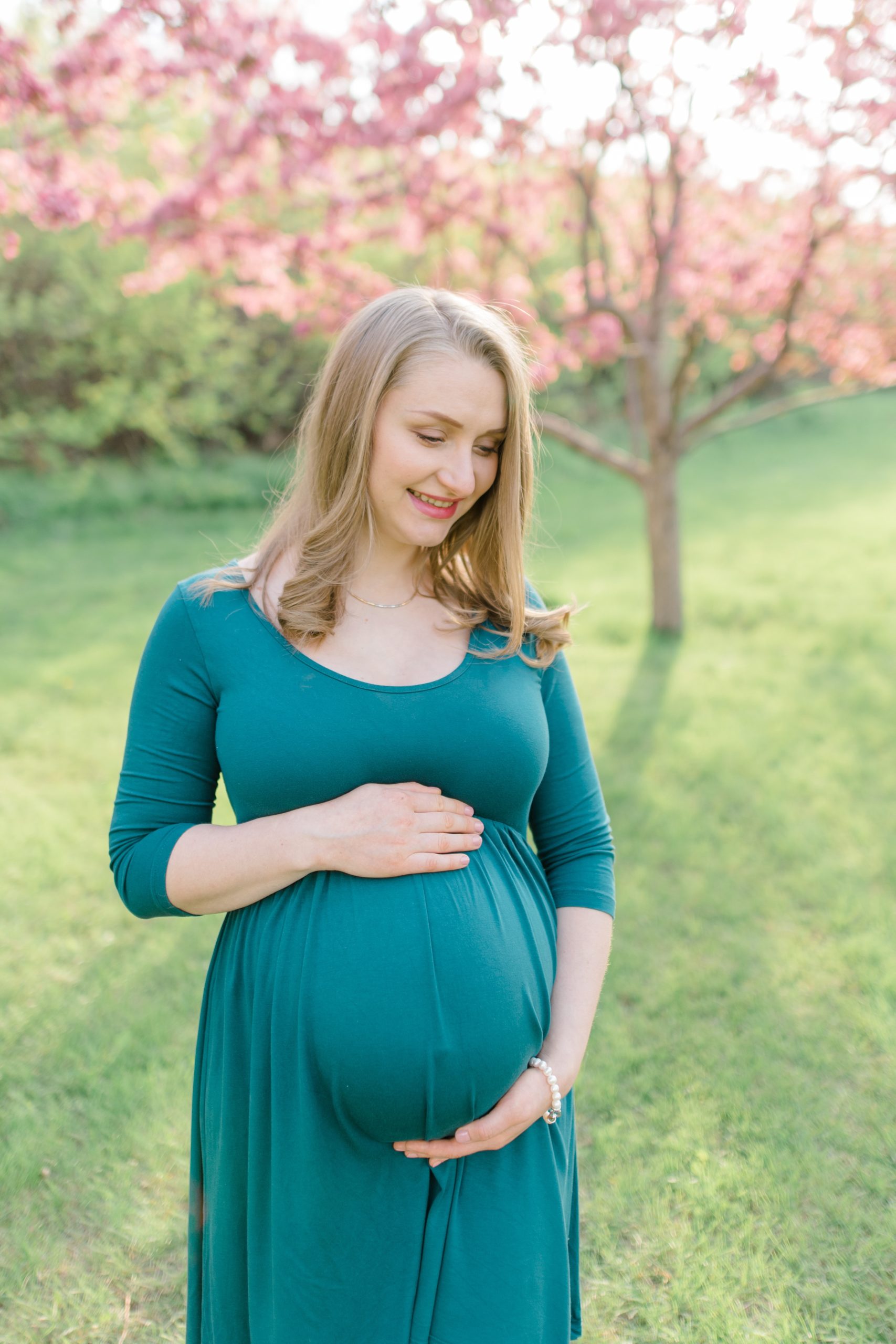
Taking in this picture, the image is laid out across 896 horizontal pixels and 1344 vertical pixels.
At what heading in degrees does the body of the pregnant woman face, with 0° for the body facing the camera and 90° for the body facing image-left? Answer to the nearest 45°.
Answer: approximately 315°

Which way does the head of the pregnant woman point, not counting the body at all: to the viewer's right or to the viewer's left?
to the viewer's right

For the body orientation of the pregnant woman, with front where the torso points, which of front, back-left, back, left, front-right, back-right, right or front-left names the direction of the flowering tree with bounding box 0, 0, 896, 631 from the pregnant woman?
back-left

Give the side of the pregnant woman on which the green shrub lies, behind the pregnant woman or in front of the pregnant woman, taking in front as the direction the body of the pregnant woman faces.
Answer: behind
